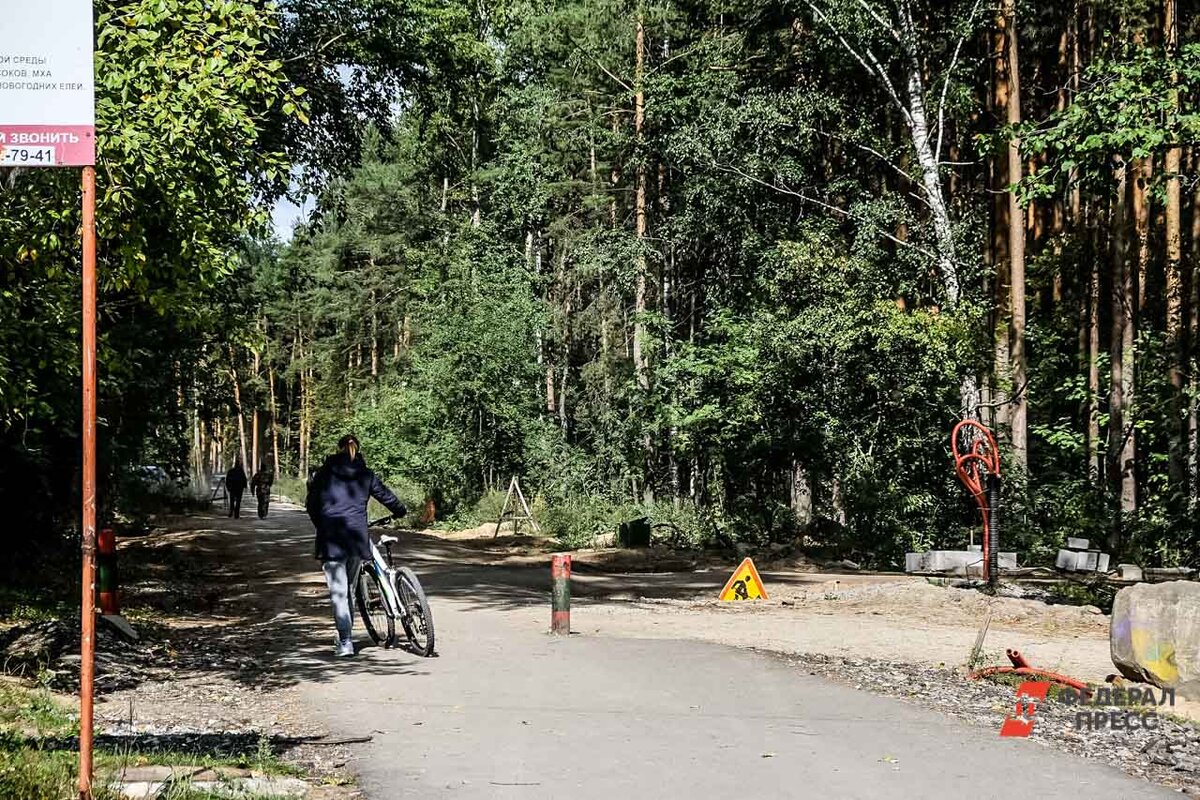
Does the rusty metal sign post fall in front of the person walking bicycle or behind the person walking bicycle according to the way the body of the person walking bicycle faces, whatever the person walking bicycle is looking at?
behind

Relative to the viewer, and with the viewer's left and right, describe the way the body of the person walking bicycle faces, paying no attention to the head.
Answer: facing away from the viewer

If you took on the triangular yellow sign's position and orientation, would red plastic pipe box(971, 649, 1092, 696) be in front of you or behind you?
in front

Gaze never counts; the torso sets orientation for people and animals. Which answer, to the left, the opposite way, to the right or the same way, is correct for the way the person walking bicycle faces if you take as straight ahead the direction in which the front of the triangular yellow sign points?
the opposite way

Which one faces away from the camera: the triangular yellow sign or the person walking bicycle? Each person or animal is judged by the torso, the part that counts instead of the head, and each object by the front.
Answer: the person walking bicycle

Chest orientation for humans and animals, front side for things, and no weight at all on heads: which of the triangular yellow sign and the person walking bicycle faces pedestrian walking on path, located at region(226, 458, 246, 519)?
the person walking bicycle

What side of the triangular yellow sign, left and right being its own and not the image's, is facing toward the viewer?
front

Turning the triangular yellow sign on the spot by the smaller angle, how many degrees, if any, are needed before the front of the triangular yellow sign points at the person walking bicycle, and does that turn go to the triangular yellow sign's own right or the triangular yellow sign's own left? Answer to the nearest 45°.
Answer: approximately 45° to the triangular yellow sign's own right
